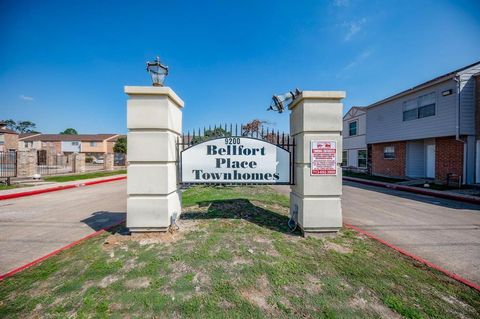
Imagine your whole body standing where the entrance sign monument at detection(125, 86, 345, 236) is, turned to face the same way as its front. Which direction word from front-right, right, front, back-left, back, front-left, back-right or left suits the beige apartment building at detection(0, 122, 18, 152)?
back-right

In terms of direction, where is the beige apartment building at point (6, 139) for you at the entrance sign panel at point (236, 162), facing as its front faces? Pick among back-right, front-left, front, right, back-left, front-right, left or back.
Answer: back-right

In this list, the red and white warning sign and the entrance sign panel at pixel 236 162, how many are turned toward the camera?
2

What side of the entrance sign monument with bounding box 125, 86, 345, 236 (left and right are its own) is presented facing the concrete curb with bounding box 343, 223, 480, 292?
left

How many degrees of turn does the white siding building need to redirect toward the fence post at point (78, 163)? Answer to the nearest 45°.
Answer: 0° — it already faces it

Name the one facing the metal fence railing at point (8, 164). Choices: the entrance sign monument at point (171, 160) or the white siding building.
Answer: the white siding building

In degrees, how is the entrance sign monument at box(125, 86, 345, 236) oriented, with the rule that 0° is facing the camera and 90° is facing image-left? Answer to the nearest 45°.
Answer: approximately 0°

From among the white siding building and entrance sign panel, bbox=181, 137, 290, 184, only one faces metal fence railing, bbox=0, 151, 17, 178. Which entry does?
the white siding building
